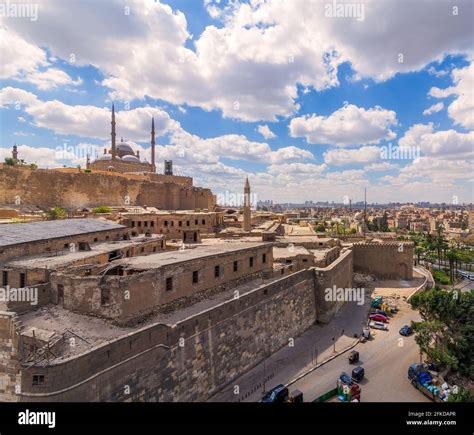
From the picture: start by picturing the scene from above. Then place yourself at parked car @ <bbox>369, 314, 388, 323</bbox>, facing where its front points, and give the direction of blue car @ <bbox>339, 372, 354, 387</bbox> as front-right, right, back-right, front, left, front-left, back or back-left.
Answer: left

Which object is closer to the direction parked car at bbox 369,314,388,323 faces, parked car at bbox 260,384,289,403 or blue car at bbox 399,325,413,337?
the parked car

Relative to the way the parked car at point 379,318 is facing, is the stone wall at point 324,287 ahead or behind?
ahead

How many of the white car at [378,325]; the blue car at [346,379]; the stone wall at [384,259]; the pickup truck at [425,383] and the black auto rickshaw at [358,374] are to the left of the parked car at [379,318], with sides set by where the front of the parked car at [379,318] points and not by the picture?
4

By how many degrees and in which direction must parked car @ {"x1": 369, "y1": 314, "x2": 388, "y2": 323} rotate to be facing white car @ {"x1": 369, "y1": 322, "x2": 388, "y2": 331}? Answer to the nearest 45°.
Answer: approximately 90° to its left

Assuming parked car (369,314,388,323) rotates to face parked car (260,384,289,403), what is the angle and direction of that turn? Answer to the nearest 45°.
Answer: approximately 90° to its left

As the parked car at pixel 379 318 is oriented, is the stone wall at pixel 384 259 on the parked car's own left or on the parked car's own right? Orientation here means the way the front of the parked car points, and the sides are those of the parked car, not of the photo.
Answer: on the parked car's own right

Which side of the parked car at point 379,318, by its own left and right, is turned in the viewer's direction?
left
